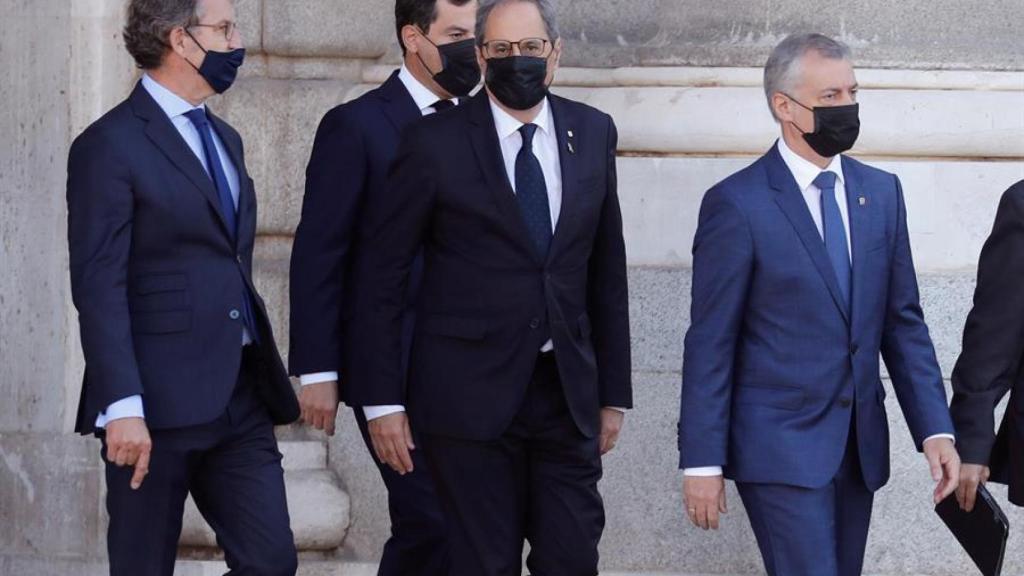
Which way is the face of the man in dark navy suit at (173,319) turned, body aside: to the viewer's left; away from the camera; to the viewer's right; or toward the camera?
to the viewer's right

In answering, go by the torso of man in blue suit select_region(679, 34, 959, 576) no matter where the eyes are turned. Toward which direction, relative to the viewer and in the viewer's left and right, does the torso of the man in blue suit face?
facing the viewer and to the right of the viewer

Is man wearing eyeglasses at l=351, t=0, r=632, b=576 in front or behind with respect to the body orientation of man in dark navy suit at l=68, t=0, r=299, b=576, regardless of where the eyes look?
in front

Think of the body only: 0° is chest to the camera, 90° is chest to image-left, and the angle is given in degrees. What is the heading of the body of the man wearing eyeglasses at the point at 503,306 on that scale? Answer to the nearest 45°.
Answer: approximately 315°

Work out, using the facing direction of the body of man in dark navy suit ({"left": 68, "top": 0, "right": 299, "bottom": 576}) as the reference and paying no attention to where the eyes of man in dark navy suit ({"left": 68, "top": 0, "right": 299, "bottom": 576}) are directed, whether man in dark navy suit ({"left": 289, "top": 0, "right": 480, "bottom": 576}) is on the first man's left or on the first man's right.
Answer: on the first man's left

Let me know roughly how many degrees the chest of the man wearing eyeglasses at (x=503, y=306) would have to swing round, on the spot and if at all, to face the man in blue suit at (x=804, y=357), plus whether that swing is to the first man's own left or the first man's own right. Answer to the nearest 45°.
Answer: approximately 45° to the first man's own left

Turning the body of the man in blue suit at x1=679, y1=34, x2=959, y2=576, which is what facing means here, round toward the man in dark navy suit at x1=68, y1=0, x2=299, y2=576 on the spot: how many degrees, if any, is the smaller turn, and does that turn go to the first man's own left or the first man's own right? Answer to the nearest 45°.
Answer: approximately 135° to the first man's own right

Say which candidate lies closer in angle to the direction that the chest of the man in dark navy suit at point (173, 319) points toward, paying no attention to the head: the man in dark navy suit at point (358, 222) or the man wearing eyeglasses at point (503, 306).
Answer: the man wearing eyeglasses

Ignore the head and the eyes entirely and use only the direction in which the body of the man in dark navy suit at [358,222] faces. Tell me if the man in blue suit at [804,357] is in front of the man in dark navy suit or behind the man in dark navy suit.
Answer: in front

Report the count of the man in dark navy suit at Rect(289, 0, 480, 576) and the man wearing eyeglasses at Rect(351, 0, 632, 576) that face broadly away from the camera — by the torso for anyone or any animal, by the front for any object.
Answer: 0

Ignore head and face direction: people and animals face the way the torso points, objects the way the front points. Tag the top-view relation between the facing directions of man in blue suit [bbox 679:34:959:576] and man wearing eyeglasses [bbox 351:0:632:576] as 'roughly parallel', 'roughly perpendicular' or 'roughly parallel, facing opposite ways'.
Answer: roughly parallel

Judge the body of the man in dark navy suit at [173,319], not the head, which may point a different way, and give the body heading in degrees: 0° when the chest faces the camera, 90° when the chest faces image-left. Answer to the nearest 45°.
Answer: approximately 315°

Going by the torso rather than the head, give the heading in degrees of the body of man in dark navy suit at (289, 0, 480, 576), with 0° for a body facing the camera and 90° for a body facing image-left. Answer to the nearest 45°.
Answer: approximately 315°
